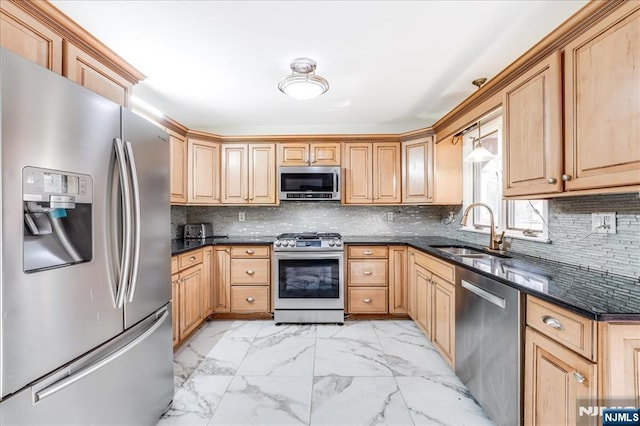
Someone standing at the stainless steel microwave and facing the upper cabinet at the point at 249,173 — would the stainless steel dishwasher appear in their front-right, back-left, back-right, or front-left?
back-left

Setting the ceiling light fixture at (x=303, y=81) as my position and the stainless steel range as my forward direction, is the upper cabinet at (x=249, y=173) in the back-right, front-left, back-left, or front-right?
front-left

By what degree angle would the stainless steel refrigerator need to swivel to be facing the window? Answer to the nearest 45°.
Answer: approximately 45° to its left

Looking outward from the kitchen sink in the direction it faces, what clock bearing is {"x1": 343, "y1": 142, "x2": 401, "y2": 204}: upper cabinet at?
The upper cabinet is roughly at 2 o'clock from the kitchen sink.

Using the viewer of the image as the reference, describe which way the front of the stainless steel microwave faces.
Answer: facing the viewer

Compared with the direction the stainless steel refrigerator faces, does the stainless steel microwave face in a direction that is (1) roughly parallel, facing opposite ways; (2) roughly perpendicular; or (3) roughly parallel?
roughly perpendicular

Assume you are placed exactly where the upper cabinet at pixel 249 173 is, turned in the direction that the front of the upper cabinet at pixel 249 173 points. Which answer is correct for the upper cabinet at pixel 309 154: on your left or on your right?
on your left

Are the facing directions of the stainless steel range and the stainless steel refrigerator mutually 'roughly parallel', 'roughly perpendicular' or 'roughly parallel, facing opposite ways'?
roughly perpendicular

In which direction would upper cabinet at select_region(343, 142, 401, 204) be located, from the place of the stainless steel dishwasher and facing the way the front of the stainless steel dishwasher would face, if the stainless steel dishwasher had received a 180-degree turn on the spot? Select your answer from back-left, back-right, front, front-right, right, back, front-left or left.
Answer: left

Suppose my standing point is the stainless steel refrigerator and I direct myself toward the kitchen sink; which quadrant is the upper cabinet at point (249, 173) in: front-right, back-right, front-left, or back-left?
front-left

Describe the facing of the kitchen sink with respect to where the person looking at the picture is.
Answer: facing the viewer and to the left of the viewer

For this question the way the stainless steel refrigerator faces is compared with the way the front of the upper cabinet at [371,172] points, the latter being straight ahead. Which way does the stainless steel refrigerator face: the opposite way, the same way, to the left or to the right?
to the left

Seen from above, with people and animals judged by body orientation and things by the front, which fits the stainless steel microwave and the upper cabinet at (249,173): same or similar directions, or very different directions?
same or similar directions

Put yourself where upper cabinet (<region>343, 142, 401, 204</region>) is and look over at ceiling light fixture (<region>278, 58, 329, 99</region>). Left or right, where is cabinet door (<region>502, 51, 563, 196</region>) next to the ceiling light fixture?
left

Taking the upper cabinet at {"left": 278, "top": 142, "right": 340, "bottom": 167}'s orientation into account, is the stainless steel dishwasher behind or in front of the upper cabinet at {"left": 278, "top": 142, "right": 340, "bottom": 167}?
in front

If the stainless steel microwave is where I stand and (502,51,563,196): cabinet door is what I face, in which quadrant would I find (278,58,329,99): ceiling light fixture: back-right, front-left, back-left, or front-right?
front-right

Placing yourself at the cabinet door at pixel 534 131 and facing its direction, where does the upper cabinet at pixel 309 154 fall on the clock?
The upper cabinet is roughly at 2 o'clock from the cabinet door.

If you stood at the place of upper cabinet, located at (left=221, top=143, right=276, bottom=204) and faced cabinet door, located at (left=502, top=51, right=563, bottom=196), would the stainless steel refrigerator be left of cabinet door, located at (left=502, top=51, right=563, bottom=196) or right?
right

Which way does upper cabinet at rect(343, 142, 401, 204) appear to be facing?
toward the camera

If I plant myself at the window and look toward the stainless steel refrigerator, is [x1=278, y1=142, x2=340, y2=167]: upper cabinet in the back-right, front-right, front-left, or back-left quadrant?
front-right

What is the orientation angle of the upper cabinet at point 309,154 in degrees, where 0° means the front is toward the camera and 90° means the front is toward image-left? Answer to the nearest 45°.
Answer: approximately 0°

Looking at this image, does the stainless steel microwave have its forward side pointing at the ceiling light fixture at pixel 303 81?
yes
